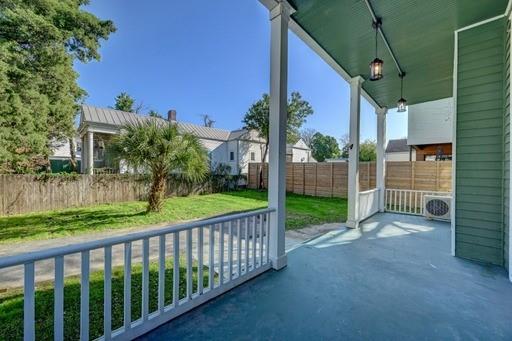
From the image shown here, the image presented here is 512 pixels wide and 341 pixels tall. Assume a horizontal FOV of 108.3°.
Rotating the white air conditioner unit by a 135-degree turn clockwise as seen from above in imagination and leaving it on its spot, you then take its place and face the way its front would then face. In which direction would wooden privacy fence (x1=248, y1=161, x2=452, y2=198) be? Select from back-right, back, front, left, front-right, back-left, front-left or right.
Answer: front

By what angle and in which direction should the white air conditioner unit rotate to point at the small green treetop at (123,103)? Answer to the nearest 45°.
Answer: approximately 90° to its right

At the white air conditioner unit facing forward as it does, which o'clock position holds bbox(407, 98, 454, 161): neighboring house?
The neighboring house is roughly at 6 o'clock from the white air conditioner unit.

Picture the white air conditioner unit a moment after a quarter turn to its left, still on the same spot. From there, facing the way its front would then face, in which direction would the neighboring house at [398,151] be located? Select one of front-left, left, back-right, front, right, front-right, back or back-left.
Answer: left

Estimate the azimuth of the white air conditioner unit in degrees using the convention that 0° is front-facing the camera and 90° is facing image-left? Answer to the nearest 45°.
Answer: approximately 0°

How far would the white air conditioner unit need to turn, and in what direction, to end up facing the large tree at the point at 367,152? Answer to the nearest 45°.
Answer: approximately 180°

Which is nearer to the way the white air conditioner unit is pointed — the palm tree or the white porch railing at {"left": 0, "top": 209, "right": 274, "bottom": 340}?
the white porch railing
